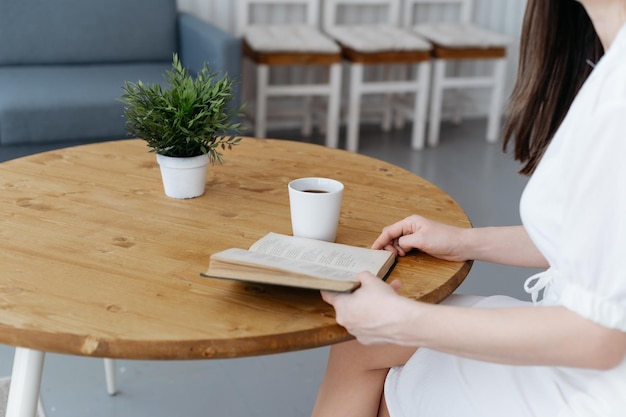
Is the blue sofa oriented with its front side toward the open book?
yes

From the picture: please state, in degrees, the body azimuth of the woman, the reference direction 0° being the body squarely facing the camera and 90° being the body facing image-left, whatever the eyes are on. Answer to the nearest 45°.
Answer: approximately 90°

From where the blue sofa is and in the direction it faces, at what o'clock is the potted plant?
The potted plant is roughly at 12 o'clock from the blue sofa.

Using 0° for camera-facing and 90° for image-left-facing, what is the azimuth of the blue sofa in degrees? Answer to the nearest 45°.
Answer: approximately 0°

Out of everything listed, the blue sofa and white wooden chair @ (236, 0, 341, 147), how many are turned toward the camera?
2

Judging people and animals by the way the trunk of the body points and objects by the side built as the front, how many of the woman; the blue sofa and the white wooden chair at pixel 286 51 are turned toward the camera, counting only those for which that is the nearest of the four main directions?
2
